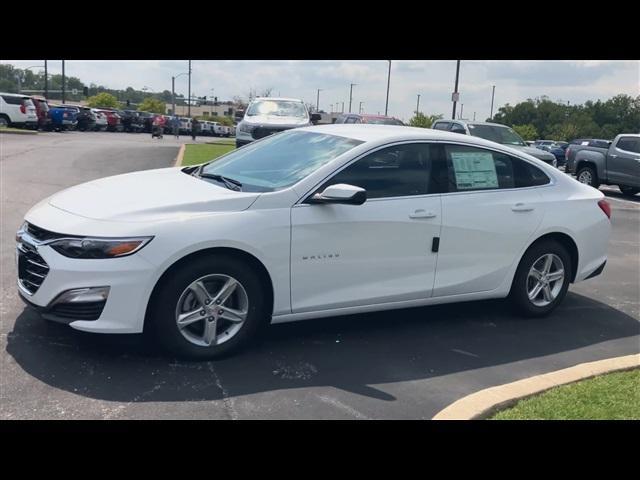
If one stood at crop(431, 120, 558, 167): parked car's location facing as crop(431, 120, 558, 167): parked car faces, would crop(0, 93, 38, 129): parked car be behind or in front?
behind

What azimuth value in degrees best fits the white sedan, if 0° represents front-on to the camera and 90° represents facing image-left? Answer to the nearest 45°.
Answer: approximately 45°

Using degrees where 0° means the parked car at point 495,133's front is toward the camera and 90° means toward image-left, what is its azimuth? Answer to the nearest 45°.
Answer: approximately 315°

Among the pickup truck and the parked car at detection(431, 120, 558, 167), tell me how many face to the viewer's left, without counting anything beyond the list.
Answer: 0

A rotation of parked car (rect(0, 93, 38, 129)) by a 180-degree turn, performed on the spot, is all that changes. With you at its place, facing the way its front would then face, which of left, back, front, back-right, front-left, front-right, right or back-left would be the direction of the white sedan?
front-right

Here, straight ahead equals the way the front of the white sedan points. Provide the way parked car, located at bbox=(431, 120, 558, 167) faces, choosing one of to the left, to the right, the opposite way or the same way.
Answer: to the left

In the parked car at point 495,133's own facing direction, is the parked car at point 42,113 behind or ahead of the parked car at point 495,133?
behind

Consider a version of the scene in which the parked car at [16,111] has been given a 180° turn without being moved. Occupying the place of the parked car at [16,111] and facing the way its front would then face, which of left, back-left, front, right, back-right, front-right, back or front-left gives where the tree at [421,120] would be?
front-left

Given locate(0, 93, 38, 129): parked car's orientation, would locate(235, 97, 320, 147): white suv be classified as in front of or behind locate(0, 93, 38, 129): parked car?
behind

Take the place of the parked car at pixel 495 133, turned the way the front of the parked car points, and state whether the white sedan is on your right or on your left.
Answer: on your right

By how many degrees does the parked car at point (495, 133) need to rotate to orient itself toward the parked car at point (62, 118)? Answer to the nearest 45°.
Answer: approximately 180°

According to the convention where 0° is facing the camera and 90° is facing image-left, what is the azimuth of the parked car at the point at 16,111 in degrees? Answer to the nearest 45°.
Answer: approximately 135°
